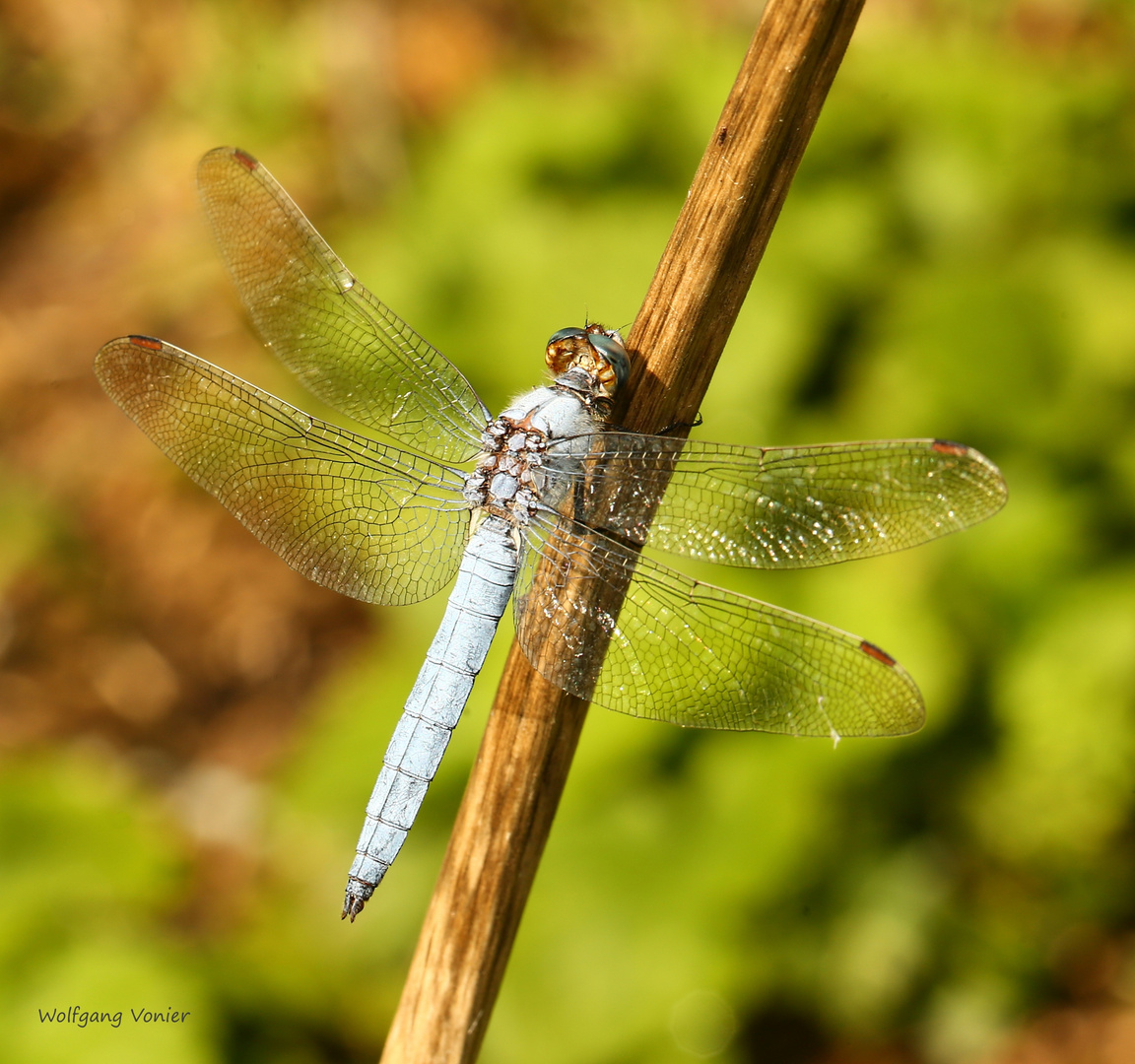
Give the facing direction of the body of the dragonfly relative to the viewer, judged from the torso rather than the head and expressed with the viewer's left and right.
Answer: facing away from the viewer and to the right of the viewer
